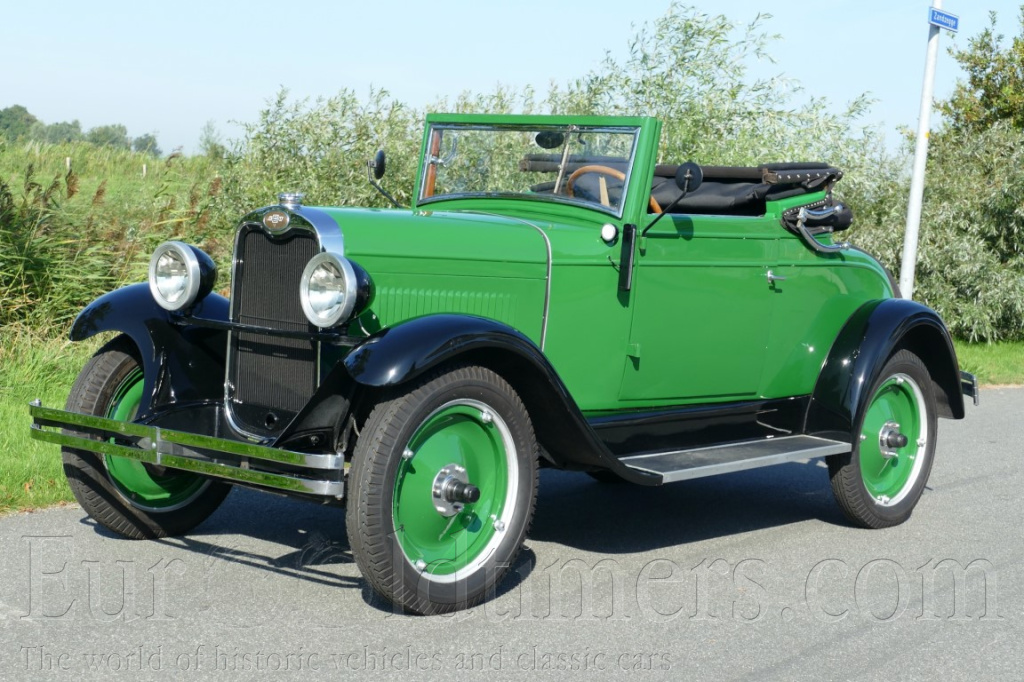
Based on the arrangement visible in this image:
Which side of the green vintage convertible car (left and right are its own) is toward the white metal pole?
back

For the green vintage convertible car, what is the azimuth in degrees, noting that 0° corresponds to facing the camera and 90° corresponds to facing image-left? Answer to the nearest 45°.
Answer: approximately 45°

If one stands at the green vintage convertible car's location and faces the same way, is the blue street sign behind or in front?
behind
